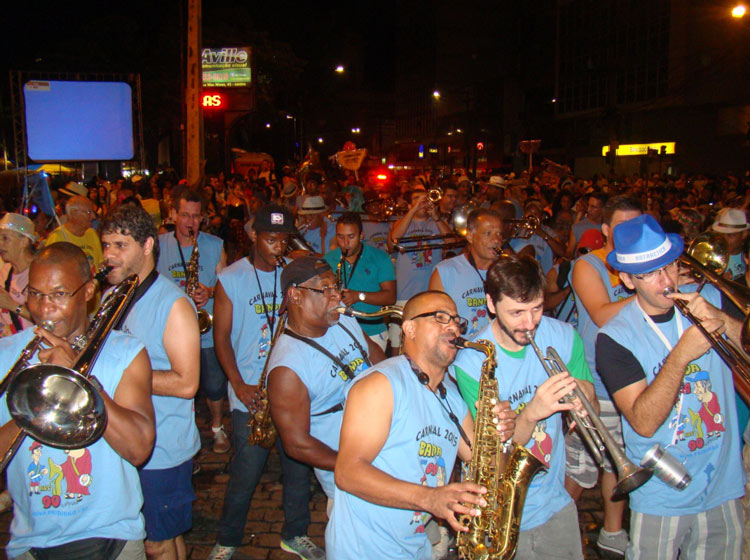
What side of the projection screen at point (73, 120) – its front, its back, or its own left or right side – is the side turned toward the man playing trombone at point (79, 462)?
front

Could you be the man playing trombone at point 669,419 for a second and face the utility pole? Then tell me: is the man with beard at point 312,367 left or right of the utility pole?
left

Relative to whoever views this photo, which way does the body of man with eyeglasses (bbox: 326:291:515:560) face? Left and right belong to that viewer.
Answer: facing the viewer and to the right of the viewer

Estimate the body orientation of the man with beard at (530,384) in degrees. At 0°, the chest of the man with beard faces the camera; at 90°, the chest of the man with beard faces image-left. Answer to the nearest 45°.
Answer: approximately 315°

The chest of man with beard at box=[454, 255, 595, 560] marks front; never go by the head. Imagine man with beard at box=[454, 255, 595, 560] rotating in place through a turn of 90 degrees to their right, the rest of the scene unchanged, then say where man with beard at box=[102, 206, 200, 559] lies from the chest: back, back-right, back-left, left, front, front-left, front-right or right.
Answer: front-right

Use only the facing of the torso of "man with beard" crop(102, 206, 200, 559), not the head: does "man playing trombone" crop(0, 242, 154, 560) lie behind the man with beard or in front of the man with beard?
in front

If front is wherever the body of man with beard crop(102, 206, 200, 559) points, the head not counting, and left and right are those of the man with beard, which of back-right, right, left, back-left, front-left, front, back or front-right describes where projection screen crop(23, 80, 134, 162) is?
back-right

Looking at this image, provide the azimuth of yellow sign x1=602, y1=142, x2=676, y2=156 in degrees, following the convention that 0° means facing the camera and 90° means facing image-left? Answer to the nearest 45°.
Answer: approximately 0°

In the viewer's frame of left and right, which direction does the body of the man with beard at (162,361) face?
facing the viewer and to the left of the viewer

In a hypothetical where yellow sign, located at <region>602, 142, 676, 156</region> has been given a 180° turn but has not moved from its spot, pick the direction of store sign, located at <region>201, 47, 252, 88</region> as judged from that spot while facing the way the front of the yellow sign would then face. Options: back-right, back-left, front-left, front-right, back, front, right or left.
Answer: back-left

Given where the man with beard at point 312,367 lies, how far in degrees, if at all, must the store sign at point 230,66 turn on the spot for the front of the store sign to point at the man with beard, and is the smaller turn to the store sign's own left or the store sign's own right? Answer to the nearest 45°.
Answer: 0° — it already faces them

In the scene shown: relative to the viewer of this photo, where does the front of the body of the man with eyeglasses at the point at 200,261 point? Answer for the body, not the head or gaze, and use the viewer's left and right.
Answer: facing the viewer
